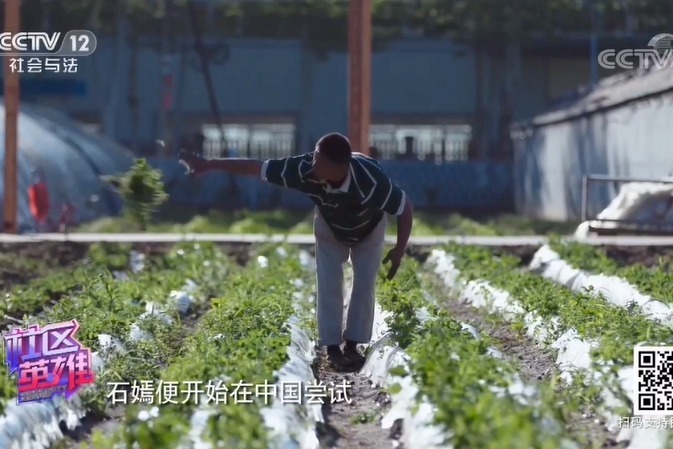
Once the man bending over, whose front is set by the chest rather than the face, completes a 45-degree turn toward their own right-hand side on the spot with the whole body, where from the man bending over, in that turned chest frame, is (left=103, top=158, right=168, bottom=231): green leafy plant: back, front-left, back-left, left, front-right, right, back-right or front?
right

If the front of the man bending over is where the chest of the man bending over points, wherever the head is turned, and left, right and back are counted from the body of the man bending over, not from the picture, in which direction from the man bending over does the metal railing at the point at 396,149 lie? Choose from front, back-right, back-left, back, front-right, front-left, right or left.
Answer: back

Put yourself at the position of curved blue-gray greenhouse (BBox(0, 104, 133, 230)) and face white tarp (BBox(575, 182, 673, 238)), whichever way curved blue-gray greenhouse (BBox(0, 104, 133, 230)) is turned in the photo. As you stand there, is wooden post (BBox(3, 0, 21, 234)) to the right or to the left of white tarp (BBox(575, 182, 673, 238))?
right

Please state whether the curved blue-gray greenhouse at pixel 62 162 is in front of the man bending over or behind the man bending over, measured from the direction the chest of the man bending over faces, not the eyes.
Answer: behind

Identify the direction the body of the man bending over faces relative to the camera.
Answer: toward the camera

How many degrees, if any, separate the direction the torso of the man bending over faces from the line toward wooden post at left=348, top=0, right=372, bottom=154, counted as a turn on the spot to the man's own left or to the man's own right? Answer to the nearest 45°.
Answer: approximately 180°

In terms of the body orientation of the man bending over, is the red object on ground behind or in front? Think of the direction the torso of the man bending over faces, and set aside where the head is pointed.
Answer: behind

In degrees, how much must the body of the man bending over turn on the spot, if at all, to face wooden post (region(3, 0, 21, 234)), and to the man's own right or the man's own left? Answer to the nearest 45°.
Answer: approximately 135° to the man's own right

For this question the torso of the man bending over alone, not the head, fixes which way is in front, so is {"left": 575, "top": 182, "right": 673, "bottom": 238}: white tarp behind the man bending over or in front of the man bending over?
behind
